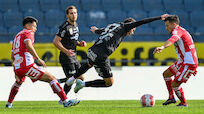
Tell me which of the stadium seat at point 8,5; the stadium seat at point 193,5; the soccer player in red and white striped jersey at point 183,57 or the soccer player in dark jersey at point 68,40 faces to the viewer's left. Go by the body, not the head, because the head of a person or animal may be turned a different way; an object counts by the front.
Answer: the soccer player in red and white striped jersey

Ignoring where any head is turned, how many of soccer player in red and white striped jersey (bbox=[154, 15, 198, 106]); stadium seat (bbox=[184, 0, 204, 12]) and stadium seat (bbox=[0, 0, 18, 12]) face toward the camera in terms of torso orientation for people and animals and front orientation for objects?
2

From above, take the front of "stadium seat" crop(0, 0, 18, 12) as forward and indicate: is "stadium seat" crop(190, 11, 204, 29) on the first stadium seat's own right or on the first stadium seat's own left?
on the first stadium seat's own left

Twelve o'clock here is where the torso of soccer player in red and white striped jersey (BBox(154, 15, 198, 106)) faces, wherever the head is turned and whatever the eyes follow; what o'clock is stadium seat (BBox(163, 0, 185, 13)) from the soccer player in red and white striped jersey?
The stadium seat is roughly at 3 o'clock from the soccer player in red and white striped jersey.

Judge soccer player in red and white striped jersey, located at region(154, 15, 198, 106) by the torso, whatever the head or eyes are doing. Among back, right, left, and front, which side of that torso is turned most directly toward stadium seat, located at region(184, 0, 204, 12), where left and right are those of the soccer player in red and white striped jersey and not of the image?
right

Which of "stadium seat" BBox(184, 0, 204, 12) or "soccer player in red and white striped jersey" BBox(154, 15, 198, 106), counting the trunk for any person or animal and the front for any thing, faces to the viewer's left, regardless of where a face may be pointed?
the soccer player in red and white striped jersey

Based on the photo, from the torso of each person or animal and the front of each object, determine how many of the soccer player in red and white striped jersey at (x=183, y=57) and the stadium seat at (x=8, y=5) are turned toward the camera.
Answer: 1

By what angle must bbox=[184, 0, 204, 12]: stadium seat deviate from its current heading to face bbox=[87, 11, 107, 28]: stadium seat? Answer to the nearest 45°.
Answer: approximately 45° to its right

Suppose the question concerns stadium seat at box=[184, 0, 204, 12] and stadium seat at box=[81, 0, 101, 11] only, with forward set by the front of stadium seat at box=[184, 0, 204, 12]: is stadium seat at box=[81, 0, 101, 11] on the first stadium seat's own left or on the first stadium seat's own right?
on the first stadium seat's own right

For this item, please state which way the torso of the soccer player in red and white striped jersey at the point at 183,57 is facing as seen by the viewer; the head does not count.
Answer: to the viewer's left

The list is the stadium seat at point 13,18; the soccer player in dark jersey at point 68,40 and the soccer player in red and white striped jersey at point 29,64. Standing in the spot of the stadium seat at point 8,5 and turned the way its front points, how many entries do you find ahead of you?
3

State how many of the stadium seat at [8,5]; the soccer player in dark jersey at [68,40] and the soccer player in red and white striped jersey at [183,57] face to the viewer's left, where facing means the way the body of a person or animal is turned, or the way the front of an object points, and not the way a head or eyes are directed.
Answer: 1

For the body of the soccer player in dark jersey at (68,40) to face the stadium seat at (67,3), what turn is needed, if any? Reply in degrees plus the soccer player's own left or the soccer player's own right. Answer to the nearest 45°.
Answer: approximately 135° to the soccer player's own left
